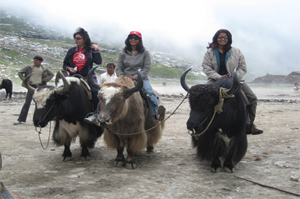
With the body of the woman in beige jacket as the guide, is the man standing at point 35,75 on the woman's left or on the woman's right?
on the woman's right

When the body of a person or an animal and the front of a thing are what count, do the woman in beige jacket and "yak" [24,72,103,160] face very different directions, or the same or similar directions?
same or similar directions

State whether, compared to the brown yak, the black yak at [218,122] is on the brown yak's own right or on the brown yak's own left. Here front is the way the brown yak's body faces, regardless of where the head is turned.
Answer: on the brown yak's own left

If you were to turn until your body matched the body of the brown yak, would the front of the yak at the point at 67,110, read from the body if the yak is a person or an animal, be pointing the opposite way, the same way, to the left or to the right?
the same way

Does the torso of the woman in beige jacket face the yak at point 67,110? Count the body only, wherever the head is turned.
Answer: no

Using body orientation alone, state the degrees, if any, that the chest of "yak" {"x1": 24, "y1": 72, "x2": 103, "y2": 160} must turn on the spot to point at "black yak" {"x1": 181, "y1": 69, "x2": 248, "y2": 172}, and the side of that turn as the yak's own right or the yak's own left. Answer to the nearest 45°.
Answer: approximately 90° to the yak's own left

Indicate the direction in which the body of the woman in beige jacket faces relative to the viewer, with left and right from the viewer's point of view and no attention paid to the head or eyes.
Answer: facing the viewer

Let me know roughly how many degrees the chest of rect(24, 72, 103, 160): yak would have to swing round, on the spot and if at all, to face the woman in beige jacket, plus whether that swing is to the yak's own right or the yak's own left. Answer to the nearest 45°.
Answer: approximately 135° to the yak's own left

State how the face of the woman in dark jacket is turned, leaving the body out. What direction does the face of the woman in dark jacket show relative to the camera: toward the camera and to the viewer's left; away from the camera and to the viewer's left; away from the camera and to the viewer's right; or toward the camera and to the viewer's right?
toward the camera and to the viewer's left

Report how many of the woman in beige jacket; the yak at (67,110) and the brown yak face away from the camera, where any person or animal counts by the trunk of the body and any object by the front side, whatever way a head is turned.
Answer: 0

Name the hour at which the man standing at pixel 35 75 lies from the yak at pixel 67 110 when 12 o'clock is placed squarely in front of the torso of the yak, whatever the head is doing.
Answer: The man standing is roughly at 4 o'clock from the yak.

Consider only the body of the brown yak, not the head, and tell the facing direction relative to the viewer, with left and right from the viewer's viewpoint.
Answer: facing the viewer and to the left of the viewer

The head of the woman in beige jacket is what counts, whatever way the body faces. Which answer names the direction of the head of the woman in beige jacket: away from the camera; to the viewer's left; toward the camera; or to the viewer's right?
toward the camera

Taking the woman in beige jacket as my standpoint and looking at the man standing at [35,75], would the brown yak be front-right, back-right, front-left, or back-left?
front-left

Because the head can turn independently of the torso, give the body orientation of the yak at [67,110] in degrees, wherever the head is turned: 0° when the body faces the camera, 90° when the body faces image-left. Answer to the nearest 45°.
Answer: approximately 45°

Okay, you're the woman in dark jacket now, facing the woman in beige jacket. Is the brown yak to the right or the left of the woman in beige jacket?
right

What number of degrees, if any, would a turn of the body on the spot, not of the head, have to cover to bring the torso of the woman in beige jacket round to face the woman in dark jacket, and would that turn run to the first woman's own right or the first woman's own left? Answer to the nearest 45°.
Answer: approximately 90° to the first woman's own right
